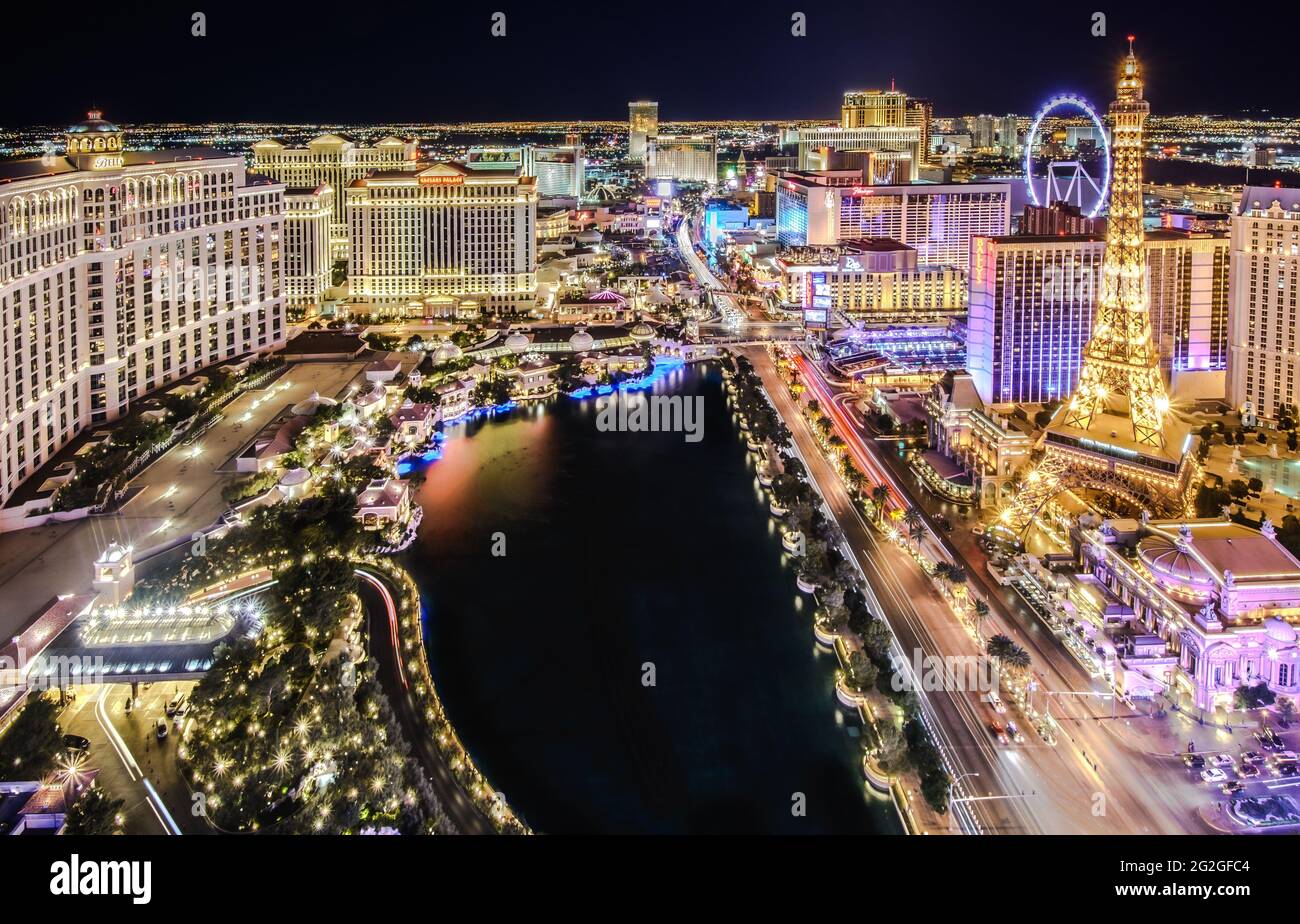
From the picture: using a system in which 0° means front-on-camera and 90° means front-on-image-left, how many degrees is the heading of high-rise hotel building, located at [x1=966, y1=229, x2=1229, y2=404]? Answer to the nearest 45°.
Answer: approximately 45°

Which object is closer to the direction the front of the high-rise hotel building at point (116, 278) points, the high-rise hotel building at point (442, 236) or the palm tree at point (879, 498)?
the palm tree

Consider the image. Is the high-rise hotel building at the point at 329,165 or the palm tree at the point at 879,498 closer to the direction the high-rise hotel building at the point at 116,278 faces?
the palm tree

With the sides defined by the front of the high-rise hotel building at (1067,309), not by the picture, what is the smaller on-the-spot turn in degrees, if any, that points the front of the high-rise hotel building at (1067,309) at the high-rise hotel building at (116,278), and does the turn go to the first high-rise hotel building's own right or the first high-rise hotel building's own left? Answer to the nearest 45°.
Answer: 0° — it already faces it
